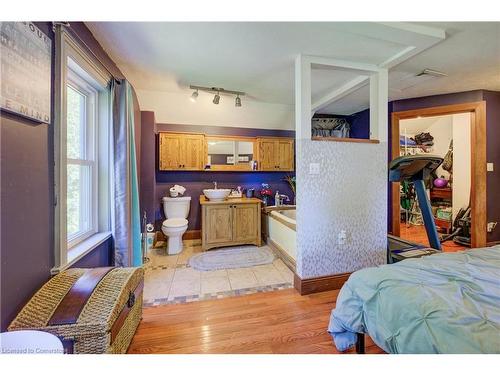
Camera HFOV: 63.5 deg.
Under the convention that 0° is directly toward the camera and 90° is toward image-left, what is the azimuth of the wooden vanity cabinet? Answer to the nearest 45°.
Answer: approximately 0°

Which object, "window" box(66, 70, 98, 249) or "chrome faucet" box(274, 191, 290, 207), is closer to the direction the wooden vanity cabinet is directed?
the window

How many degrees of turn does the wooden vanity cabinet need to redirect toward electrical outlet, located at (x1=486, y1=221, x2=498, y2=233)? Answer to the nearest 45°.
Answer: approximately 90° to its left

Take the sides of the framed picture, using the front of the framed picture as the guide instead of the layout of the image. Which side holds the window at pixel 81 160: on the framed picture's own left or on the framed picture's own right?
on the framed picture's own left

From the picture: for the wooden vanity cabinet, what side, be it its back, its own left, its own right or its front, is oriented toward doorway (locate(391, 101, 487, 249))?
left
